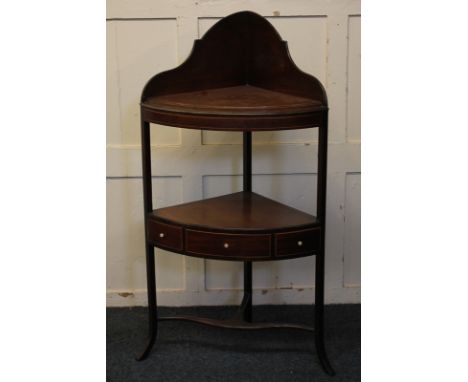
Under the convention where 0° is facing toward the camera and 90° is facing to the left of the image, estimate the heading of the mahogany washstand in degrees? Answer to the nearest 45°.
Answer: approximately 0°
